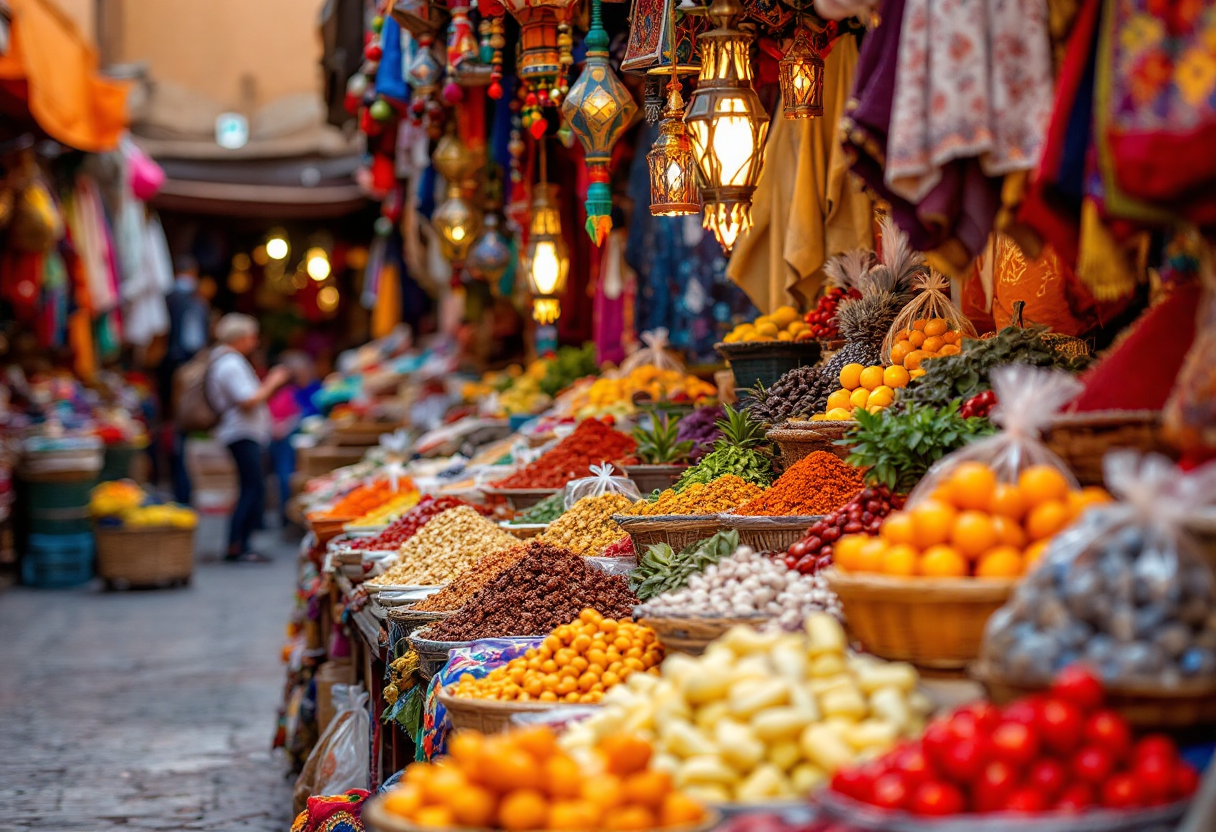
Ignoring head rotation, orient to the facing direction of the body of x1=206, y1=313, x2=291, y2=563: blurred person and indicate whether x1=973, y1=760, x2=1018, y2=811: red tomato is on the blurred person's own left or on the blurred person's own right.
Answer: on the blurred person's own right

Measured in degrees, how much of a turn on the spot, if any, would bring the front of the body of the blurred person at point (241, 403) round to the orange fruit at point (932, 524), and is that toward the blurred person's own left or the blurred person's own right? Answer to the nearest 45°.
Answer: approximately 90° to the blurred person's own right

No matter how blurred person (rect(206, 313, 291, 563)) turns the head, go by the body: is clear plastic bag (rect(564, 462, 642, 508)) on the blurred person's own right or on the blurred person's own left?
on the blurred person's own right

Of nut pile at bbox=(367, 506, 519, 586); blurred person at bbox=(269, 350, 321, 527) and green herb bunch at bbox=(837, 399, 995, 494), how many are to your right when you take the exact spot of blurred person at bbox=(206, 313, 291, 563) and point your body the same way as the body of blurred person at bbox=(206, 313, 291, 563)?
2

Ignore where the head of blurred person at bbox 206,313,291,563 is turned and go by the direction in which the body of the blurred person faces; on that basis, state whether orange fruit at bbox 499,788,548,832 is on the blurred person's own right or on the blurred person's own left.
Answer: on the blurred person's own right

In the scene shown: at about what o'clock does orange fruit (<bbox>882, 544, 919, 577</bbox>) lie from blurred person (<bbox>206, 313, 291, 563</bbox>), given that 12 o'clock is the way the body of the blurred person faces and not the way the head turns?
The orange fruit is roughly at 3 o'clock from the blurred person.

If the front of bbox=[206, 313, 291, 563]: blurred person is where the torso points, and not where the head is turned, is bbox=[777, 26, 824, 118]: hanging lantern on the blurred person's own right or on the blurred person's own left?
on the blurred person's own right

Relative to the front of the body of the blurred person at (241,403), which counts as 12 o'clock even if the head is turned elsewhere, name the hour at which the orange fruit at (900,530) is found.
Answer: The orange fruit is roughly at 3 o'clock from the blurred person.

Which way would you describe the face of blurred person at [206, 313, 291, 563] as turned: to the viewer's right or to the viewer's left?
to the viewer's right

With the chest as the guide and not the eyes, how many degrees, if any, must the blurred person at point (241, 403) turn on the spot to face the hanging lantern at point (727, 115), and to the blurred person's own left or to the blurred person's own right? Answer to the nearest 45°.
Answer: approximately 90° to the blurred person's own right

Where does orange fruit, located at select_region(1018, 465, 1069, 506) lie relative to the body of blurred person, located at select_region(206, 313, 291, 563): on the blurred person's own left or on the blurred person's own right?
on the blurred person's own right

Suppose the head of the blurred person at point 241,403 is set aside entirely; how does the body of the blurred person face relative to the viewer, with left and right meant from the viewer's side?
facing to the right of the viewer

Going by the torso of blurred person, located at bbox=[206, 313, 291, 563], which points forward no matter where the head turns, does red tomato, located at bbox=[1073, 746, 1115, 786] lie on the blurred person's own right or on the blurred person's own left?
on the blurred person's own right
